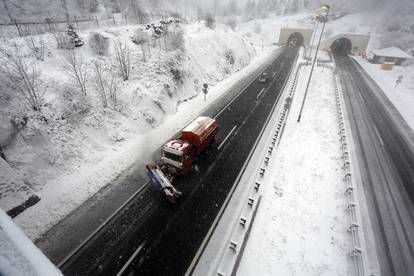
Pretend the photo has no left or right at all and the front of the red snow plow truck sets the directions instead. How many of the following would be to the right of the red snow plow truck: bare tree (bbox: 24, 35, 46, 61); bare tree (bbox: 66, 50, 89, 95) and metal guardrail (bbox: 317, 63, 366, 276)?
2

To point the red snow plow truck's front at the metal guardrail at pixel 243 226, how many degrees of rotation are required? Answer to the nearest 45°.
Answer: approximately 90° to its left

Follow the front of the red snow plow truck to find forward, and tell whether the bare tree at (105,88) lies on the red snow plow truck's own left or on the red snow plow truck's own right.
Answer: on the red snow plow truck's own right

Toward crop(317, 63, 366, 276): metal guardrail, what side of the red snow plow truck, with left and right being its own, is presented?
left

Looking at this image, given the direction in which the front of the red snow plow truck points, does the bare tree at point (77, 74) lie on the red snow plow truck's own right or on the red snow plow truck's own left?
on the red snow plow truck's own right

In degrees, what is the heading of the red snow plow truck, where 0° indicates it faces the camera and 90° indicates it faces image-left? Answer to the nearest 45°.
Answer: approximately 45°

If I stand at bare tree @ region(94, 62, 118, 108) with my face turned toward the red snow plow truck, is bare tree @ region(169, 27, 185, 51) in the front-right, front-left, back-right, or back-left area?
back-left

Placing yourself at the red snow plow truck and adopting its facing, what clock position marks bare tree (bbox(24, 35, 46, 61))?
The bare tree is roughly at 3 o'clock from the red snow plow truck.

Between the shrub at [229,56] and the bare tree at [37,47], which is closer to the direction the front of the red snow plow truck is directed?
the bare tree

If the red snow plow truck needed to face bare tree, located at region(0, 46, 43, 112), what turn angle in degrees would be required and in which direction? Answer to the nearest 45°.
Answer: approximately 90° to its right

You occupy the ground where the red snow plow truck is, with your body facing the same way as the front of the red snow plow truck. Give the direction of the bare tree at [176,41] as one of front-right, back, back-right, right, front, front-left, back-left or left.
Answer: back-right

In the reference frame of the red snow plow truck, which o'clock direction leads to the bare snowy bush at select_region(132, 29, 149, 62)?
The bare snowy bush is roughly at 4 o'clock from the red snow plow truck.

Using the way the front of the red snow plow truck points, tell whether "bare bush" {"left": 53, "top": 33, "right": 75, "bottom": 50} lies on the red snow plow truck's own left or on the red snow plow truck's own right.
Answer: on the red snow plow truck's own right

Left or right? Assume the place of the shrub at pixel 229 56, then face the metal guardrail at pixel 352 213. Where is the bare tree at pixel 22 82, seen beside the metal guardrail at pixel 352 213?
right
